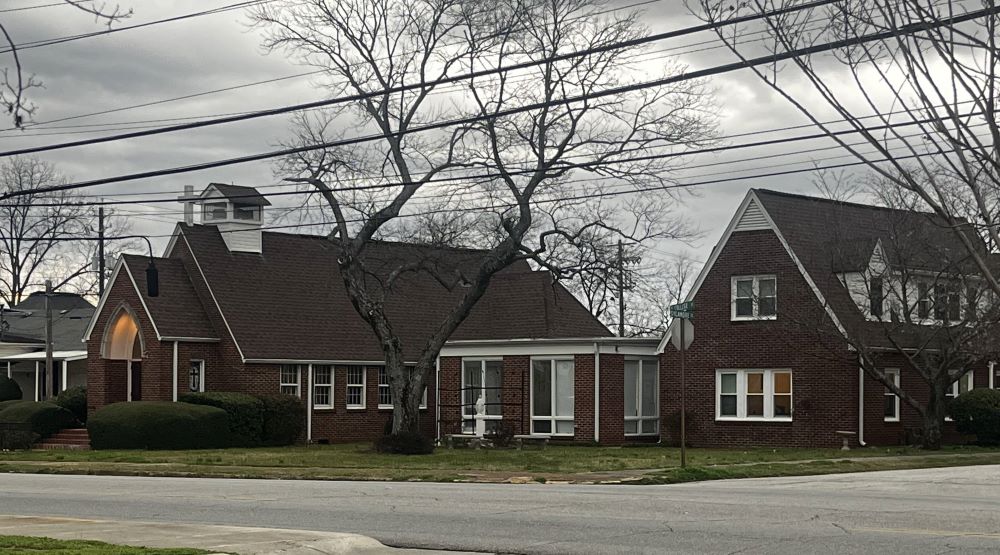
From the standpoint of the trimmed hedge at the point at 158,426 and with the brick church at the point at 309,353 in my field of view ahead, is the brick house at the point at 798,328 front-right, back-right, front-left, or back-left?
front-right

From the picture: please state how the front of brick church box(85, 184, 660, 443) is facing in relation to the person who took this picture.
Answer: facing the viewer and to the left of the viewer

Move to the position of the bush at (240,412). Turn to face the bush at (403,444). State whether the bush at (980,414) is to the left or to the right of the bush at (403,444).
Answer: left

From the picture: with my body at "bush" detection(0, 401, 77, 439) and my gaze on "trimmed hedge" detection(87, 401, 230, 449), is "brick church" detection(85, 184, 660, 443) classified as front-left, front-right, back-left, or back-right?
front-left

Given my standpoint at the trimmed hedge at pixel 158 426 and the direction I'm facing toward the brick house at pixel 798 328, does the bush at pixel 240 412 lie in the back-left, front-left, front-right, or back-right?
front-left

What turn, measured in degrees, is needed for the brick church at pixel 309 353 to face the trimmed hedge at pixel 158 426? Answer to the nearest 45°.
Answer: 0° — it already faces it

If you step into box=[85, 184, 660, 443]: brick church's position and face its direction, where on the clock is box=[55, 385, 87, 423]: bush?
The bush is roughly at 2 o'clock from the brick church.

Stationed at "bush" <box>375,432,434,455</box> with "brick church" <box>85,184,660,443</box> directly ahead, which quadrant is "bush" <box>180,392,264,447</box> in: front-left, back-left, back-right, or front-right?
front-left

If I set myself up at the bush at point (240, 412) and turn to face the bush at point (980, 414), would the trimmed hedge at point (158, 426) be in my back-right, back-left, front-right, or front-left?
back-right
